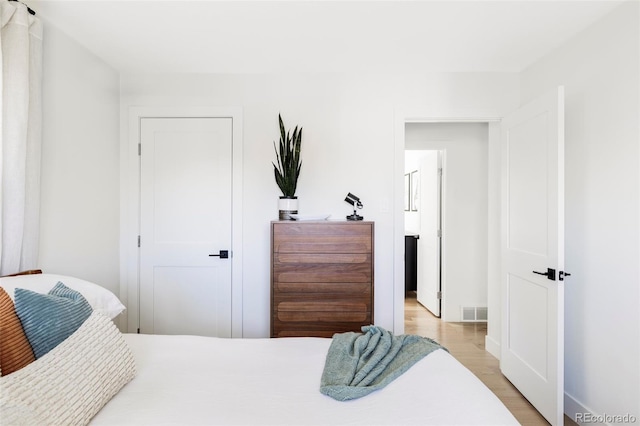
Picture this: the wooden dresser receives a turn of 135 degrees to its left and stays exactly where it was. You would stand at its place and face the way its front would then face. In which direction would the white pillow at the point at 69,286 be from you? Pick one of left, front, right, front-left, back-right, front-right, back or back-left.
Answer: back

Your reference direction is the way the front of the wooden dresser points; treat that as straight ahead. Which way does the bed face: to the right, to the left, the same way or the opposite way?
to the left

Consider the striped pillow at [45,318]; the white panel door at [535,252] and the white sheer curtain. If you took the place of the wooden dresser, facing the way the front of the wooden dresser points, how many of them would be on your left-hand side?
1

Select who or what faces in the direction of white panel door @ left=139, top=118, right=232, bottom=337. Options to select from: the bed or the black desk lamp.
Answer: the black desk lamp

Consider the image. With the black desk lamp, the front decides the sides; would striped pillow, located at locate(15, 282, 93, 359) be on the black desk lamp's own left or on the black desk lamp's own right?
on the black desk lamp's own left

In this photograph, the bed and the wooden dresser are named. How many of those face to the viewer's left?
0

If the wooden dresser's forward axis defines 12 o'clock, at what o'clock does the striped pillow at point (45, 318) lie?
The striped pillow is roughly at 1 o'clock from the wooden dresser.

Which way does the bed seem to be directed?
to the viewer's right

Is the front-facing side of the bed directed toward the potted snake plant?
no

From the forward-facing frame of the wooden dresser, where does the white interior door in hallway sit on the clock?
The white interior door in hallway is roughly at 7 o'clock from the wooden dresser.

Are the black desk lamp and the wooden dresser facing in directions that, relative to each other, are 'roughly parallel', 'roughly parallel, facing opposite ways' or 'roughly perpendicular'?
roughly perpendicular

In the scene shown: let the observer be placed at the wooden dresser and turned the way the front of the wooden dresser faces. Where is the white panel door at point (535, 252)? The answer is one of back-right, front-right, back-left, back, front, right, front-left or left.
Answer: left

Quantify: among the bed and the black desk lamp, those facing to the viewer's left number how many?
1

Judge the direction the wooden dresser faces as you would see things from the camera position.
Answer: facing the viewer

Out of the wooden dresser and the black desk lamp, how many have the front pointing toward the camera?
1

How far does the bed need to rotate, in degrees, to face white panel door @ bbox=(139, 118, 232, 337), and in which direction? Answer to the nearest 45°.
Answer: approximately 90° to its left
